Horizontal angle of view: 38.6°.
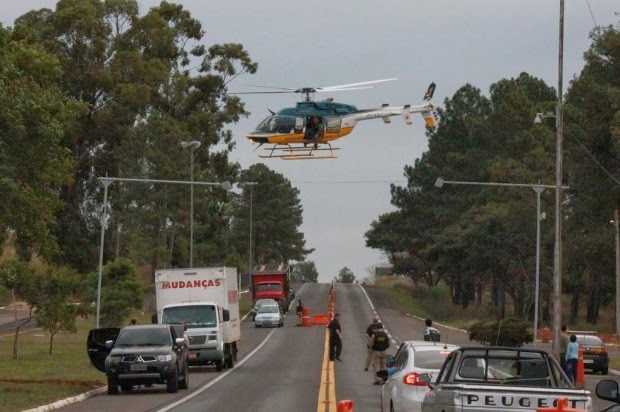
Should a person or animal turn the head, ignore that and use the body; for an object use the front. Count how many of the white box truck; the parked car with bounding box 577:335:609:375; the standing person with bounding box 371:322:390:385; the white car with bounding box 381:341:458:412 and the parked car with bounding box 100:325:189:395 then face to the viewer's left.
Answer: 0

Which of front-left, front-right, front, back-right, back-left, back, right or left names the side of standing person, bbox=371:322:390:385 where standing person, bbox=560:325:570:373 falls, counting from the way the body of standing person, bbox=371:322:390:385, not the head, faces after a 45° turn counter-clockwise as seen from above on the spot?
back-right

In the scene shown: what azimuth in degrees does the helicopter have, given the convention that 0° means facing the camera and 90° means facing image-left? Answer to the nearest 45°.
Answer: approximately 90°

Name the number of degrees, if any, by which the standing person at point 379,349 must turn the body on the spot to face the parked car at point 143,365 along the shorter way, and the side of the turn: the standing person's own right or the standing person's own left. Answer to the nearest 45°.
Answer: approximately 135° to the standing person's own left

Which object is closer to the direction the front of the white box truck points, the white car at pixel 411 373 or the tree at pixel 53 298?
the white car

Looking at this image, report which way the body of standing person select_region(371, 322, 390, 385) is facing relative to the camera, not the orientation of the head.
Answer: away from the camera

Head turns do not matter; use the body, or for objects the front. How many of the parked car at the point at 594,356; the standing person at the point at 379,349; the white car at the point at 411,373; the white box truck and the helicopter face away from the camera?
3

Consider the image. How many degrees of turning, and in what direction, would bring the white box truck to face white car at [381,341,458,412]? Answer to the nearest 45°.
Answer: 0° — it already faces it

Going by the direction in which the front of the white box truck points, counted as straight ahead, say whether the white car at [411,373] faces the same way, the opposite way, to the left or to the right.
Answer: the opposite way

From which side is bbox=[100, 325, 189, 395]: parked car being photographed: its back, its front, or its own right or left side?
front

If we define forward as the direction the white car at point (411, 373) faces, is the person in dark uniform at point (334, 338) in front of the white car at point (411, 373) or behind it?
in front

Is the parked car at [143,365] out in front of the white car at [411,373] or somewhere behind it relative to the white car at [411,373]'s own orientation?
in front

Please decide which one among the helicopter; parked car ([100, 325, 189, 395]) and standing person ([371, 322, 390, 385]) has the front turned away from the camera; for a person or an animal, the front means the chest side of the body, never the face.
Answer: the standing person

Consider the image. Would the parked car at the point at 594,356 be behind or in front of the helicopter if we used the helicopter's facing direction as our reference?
behind

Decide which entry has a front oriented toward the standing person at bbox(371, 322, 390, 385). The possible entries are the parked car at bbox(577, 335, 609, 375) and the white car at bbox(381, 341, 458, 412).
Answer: the white car

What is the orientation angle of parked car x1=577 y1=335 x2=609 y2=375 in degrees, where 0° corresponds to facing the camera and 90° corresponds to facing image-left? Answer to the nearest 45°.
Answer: approximately 180°

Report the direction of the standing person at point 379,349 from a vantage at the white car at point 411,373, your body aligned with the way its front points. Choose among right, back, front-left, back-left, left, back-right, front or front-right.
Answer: front

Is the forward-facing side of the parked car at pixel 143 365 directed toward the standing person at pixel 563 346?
no

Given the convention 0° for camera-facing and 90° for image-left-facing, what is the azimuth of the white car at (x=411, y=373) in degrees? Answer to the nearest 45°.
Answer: approximately 180°
